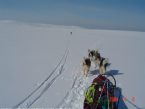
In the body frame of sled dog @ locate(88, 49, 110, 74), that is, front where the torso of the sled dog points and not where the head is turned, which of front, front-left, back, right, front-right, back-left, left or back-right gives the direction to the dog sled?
back-left

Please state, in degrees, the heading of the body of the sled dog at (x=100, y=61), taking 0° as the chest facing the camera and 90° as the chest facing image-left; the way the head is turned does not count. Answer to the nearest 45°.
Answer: approximately 135°
